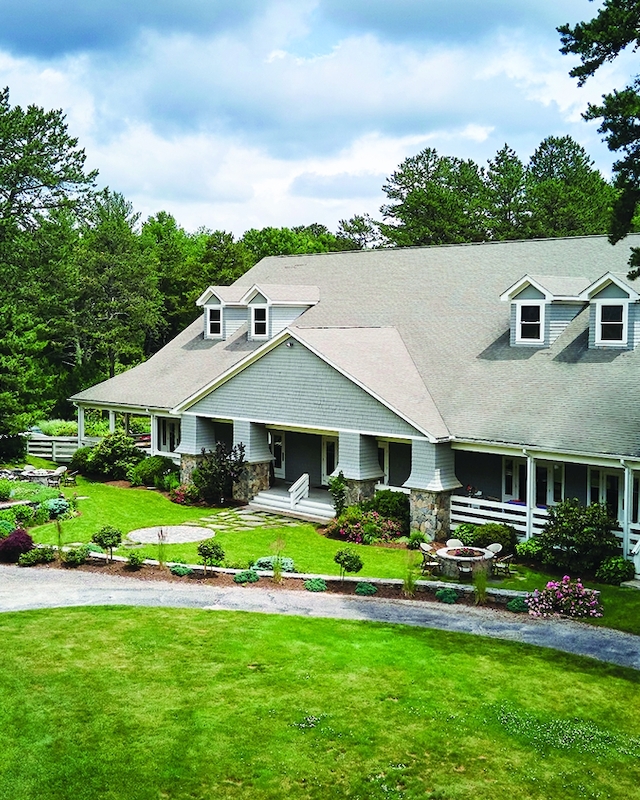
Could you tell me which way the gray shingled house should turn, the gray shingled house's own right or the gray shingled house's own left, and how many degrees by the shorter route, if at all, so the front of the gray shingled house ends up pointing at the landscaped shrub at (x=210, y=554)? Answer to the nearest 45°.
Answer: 0° — it already faces it

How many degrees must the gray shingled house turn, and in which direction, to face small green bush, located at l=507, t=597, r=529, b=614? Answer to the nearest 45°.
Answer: approximately 45° to its left

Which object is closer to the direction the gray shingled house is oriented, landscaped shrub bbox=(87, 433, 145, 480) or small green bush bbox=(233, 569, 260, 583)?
the small green bush

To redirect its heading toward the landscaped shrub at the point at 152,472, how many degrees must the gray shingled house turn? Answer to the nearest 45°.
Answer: approximately 90° to its right

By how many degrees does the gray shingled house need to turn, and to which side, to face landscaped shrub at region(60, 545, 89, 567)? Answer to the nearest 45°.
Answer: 0° — it already faces it

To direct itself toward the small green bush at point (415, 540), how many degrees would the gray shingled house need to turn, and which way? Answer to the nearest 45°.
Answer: approximately 45° to its left

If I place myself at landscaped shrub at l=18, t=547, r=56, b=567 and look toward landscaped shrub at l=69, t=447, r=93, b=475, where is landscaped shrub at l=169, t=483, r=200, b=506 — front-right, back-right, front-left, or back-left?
front-right

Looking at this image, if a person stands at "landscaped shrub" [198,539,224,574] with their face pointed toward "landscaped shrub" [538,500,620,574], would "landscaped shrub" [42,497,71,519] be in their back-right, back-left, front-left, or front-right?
back-left

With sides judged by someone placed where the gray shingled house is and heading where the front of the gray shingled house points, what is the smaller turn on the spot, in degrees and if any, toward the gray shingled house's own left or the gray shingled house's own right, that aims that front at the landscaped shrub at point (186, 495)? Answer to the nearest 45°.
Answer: approximately 45° to the gray shingled house's own right

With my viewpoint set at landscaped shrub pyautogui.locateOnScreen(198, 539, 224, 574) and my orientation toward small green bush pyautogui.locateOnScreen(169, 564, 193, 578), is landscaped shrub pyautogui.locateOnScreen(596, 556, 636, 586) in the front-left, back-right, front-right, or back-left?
back-left

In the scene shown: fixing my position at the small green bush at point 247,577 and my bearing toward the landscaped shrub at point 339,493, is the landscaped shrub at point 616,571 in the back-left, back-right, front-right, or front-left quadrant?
front-right

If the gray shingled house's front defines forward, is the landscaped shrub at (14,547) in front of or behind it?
in front

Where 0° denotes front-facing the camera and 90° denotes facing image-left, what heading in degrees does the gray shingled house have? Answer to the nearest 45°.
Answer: approximately 45°

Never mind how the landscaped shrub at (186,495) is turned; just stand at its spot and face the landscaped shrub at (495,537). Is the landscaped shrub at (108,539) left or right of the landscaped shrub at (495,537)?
right

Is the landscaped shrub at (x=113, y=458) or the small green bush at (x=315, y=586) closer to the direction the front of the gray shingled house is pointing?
the small green bush

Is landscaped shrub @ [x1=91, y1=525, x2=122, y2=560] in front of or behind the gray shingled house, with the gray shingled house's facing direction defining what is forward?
in front
